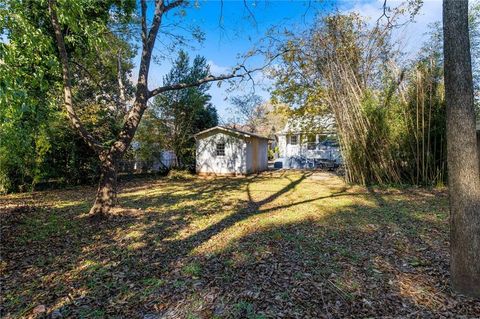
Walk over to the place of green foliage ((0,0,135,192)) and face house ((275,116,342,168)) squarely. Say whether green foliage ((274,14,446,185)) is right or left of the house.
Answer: right

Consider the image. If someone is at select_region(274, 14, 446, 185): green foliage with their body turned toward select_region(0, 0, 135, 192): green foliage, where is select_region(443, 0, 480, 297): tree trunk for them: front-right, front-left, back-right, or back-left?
front-left

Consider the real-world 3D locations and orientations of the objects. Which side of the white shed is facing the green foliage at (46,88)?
right

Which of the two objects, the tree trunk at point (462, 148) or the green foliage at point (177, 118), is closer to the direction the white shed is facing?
the tree trunk

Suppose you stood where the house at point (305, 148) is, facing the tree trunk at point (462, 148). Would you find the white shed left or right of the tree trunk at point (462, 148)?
right
